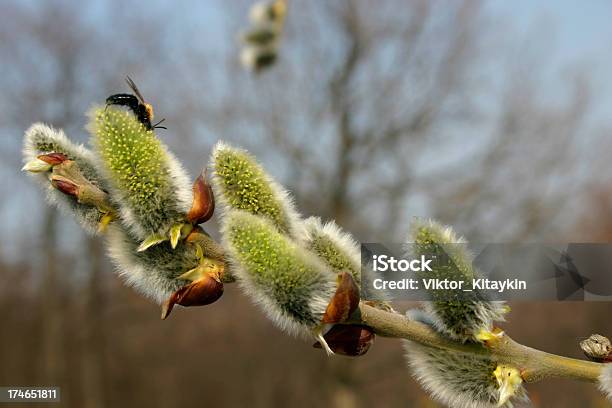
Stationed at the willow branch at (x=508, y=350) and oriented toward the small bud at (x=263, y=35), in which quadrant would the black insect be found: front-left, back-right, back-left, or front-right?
front-left

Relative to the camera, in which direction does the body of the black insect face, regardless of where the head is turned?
to the viewer's right

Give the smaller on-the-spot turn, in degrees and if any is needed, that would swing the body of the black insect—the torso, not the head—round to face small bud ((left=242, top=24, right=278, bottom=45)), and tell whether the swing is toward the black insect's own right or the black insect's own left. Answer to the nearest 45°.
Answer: approximately 90° to the black insect's own left
